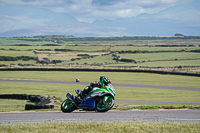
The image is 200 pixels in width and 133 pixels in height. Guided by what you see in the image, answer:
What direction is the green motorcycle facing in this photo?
to the viewer's right
